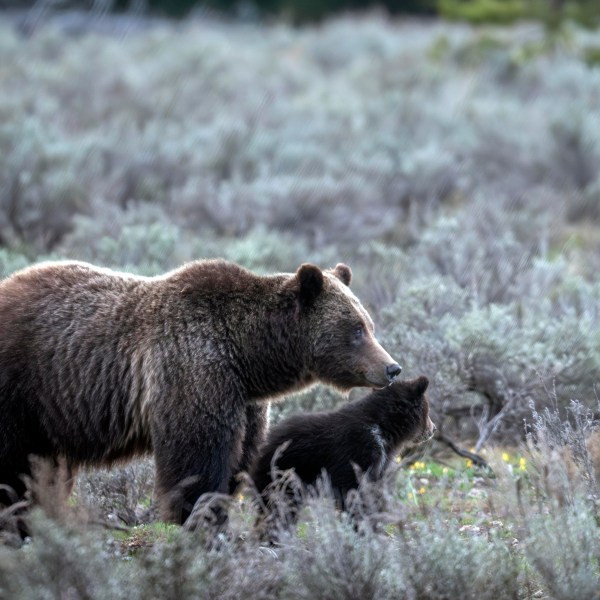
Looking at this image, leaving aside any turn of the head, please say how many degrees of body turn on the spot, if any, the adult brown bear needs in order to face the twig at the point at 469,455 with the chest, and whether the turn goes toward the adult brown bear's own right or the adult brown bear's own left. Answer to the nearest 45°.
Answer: approximately 45° to the adult brown bear's own left

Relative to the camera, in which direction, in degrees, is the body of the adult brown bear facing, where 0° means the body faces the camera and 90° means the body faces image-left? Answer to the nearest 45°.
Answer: approximately 270°

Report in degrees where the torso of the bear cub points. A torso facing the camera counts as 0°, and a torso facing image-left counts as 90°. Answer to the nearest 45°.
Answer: approximately 270°

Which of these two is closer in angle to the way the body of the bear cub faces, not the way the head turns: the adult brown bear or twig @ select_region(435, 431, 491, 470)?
the twig

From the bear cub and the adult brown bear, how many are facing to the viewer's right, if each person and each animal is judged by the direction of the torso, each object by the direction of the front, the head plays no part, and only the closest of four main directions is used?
2
